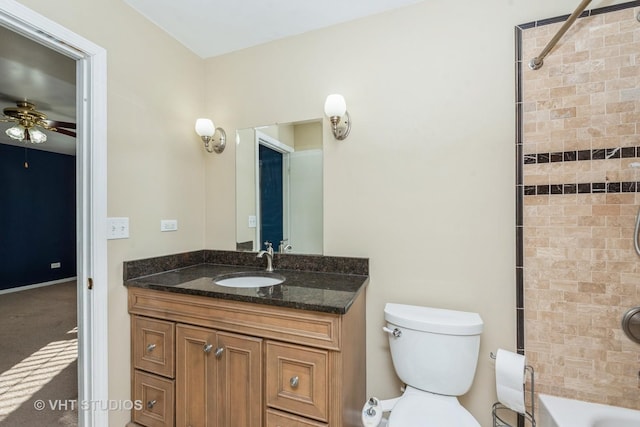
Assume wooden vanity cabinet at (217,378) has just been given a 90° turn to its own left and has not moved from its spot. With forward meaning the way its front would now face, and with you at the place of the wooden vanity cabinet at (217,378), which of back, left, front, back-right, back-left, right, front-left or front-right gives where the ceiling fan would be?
back

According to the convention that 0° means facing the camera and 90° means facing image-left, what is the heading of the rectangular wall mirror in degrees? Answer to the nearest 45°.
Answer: approximately 45°

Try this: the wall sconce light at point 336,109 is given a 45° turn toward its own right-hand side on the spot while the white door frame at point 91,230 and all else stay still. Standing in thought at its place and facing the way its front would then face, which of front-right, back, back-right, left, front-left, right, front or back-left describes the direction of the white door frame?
front

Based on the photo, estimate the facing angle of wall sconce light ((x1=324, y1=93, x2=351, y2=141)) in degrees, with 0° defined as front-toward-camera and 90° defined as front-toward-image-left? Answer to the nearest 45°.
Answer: approximately 45°

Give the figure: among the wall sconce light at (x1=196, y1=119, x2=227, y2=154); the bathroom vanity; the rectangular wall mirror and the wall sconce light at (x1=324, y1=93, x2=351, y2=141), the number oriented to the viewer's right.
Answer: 0

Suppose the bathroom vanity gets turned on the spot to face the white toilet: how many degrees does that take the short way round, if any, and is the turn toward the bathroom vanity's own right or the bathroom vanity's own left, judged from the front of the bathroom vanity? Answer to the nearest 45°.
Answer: approximately 135° to the bathroom vanity's own left

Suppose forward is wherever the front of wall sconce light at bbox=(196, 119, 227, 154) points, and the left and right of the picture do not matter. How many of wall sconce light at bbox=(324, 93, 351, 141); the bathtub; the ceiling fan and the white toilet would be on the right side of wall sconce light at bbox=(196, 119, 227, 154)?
1

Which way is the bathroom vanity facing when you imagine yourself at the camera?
facing the viewer and to the left of the viewer

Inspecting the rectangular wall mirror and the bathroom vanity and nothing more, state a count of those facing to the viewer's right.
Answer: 0

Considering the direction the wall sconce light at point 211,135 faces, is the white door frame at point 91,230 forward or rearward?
forward
